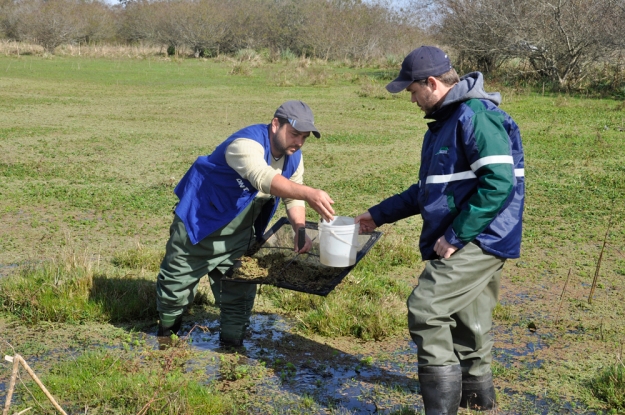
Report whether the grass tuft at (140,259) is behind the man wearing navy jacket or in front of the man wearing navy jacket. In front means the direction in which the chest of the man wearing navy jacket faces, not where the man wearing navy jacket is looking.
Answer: in front

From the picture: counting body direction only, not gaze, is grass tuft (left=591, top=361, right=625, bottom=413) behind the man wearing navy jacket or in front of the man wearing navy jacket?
behind

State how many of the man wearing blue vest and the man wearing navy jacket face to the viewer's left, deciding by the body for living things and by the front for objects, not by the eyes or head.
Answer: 1

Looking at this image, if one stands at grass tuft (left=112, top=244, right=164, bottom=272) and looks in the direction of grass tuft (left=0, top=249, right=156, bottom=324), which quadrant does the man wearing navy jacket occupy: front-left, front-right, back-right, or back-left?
front-left

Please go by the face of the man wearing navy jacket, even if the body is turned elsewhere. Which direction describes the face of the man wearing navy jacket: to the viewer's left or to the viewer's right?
to the viewer's left

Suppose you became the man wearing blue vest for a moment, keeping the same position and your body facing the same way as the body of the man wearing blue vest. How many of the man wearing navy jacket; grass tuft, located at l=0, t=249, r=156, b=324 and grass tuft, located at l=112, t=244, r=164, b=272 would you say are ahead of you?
1

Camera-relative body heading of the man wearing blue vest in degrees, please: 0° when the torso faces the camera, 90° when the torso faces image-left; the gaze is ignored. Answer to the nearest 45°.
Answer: approximately 315°

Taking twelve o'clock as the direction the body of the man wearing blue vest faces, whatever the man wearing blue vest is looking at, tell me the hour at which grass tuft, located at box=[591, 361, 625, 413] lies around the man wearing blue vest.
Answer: The grass tuft is roughly at 11 o'clock from the man wearing blue vest.

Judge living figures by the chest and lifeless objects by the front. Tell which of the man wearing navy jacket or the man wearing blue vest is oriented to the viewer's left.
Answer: the man wearing navy jacket

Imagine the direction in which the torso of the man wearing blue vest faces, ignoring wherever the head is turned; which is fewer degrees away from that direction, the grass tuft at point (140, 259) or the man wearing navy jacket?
the man wearing navy jacket

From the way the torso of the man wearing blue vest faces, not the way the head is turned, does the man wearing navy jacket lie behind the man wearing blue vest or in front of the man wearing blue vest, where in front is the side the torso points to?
in front

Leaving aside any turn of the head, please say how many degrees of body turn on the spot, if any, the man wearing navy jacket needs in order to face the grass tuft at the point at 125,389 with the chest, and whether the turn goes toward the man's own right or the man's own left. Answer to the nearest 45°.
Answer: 0° — they already face it

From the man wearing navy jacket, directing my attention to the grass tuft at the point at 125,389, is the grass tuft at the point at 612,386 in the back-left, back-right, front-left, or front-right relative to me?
back-right

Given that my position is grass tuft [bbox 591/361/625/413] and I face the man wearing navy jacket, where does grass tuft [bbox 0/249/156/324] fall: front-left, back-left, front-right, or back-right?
front-right

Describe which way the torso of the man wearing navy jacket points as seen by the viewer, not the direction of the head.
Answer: to the viewer's left
